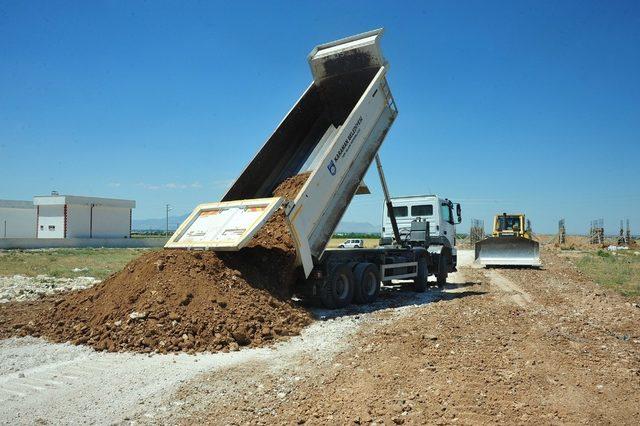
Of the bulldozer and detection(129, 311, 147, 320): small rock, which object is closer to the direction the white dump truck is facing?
the bulldozer

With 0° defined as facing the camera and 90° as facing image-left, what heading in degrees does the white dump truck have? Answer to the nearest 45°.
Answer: approximately 225°

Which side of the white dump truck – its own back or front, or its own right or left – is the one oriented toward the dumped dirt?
back

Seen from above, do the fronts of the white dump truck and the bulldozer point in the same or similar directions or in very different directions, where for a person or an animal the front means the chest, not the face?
very different directions

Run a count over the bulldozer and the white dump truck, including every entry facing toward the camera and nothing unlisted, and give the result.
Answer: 1

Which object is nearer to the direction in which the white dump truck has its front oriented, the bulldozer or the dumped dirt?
the bulldozer

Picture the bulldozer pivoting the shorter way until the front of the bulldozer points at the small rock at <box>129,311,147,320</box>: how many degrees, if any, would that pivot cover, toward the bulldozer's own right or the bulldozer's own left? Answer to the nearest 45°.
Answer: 0° — it already faces it

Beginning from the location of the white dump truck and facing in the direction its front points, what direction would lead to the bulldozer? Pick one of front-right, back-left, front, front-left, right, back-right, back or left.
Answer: front

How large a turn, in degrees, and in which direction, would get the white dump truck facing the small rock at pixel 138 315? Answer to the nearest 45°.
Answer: approximately 180°

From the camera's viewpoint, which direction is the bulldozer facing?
toward the camera

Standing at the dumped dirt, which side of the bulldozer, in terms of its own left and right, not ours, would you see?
front
